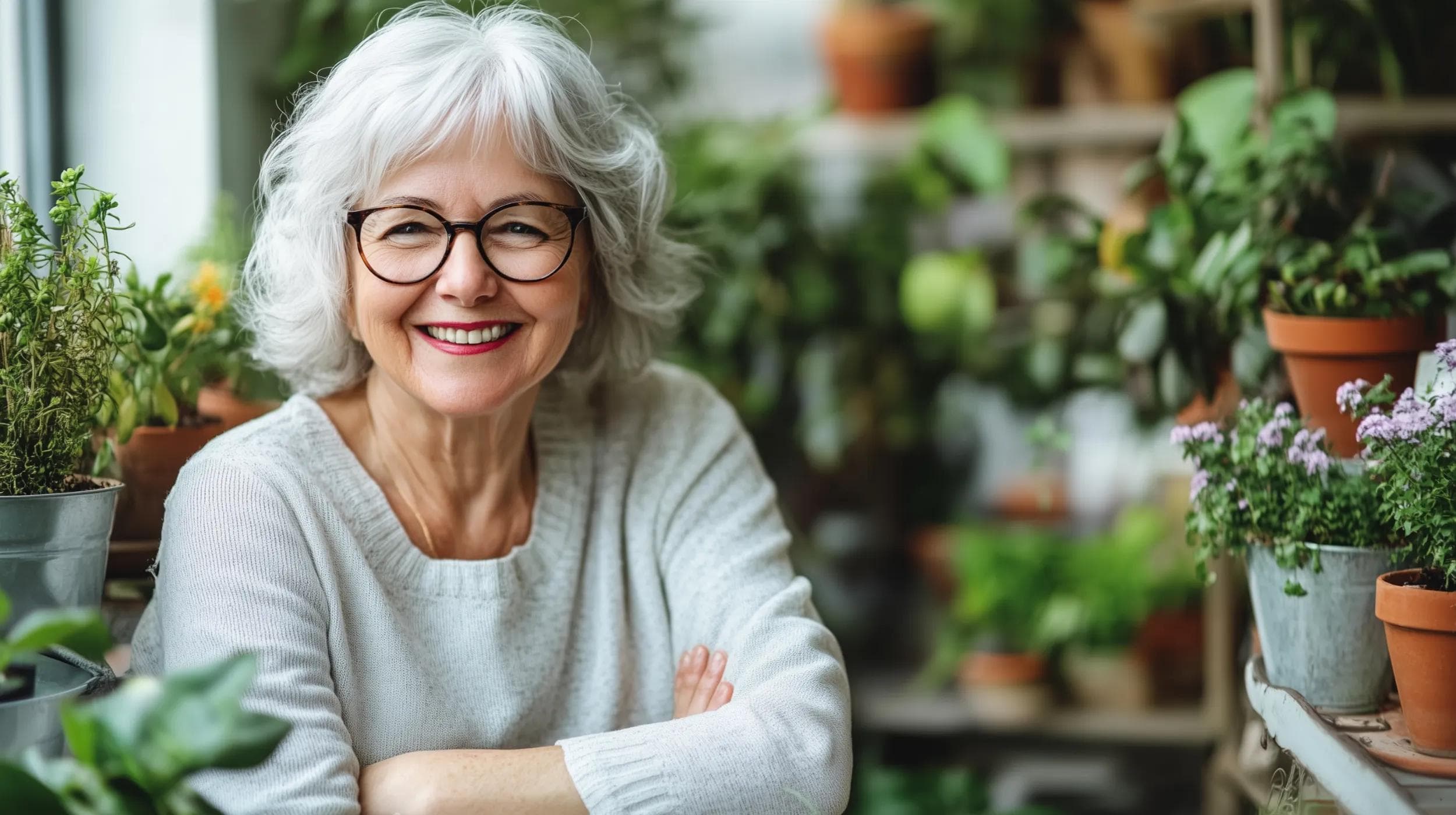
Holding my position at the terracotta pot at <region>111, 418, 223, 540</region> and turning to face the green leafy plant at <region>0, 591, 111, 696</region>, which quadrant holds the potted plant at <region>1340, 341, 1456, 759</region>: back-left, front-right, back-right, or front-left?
front-left

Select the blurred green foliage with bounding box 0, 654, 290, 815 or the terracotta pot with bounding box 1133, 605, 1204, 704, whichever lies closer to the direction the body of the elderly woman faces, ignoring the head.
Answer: the blurred green foliage

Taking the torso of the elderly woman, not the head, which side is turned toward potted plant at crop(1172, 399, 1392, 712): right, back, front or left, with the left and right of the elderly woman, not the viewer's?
left

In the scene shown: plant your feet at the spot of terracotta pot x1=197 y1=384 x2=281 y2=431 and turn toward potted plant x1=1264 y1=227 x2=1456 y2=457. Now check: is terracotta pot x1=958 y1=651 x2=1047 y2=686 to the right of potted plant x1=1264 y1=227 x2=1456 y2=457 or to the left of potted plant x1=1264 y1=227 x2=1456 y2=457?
left

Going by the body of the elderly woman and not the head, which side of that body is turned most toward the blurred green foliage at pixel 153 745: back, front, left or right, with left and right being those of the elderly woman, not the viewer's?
front

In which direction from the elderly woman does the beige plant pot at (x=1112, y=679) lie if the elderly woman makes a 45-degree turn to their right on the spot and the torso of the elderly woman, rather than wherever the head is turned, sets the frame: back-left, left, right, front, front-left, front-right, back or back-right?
back

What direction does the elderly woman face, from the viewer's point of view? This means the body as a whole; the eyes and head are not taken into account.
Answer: toward the camera

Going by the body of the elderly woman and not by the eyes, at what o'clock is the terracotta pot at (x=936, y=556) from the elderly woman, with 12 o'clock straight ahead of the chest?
The terracotta pot is roughly at 7 o'clock from the elderly woman.

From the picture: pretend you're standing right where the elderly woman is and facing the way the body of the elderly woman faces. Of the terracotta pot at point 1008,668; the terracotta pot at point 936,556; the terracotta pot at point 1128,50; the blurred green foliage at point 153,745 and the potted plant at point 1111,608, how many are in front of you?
1

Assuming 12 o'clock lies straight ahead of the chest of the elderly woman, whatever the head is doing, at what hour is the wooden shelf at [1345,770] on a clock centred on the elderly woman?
The wooden shelf is roughly at 10 o'clock from the elderly woman.

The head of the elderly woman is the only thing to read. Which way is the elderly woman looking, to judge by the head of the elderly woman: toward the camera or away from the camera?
toward the camera

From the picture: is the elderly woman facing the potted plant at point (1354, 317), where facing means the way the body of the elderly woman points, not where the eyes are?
no
